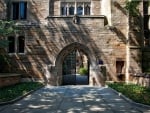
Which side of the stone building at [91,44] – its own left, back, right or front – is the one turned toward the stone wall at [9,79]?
right

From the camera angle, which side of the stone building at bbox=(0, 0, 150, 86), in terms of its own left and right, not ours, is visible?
front
